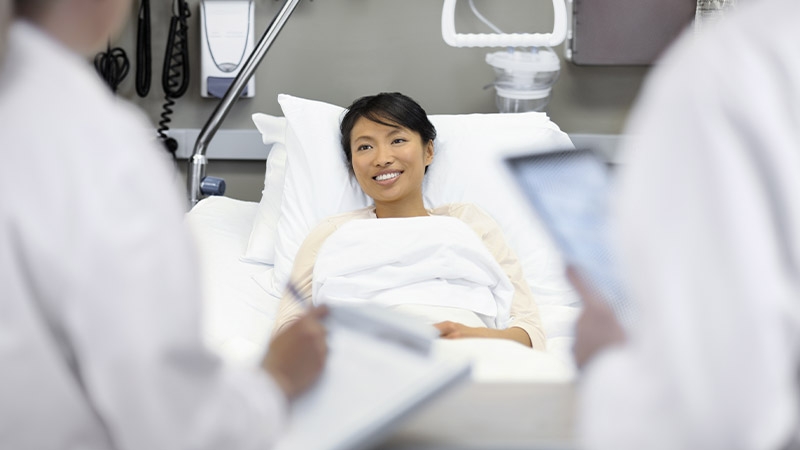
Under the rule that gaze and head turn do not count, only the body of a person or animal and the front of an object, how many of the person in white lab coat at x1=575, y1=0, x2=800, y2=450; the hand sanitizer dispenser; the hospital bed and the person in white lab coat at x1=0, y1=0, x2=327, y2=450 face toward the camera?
2

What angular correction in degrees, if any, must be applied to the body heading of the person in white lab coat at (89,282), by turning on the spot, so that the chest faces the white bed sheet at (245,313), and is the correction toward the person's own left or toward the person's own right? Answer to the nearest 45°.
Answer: approximately 45° to the person's own left

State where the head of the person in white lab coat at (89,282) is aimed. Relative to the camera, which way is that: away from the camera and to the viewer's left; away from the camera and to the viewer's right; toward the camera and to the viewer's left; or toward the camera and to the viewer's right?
away from the camera and to the viewer's right

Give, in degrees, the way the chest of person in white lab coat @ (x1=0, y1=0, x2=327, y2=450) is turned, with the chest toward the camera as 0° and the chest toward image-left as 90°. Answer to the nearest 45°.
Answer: approximately 225°

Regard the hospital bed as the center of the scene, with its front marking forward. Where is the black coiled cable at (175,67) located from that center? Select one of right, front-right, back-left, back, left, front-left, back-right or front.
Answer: back-right

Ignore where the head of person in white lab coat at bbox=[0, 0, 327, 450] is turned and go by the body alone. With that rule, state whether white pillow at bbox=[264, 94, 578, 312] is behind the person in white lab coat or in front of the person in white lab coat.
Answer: in front

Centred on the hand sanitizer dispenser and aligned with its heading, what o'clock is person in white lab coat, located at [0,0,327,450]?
The person in white lab coat is roughly at 12 o'clock from the hand sanitizer dispenser.

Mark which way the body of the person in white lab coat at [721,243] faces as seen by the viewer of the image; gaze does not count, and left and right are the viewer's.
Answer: facing away from the viewer and to the left of the viewer

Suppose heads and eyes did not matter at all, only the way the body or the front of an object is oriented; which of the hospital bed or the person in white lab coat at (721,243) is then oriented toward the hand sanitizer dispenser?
the person in white lab coat

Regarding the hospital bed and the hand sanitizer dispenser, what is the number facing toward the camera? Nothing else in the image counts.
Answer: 2
